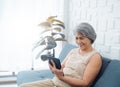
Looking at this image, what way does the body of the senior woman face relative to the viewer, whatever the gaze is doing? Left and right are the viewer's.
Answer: facing the viewer and to the left of the viewer

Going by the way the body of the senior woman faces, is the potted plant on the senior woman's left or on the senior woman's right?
on the senior woman's right
